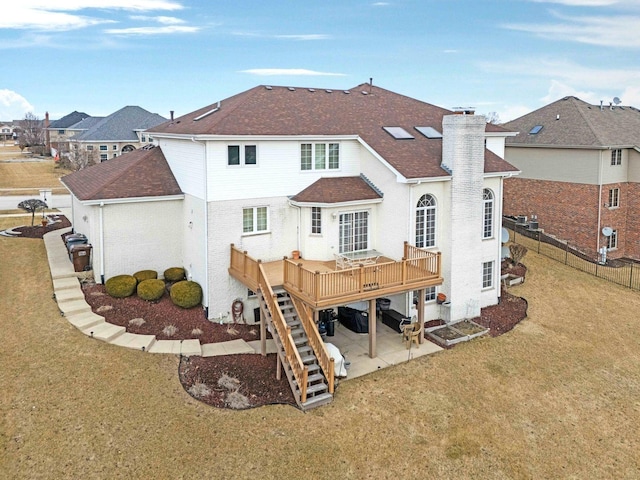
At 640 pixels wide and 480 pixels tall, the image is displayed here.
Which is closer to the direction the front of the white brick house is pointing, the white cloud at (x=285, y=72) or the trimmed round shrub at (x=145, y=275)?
the white cloud

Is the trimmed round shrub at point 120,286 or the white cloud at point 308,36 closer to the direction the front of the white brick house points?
the white cloud

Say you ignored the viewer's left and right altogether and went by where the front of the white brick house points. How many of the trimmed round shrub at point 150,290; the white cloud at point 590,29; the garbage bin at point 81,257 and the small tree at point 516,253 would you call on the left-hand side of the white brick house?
2

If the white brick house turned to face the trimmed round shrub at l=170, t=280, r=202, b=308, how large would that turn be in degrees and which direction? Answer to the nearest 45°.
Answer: approximately 90° to its left

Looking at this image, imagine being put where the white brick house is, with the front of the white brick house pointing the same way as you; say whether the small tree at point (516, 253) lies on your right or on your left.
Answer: on your right

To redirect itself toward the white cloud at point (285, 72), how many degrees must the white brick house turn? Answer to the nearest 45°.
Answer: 0° — it already faces it

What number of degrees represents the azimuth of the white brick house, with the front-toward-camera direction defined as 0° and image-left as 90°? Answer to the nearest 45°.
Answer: approximately 180°

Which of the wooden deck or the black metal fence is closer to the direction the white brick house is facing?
the black metal fence

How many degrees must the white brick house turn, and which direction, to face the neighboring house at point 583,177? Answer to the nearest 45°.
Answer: approximately 45° to its right

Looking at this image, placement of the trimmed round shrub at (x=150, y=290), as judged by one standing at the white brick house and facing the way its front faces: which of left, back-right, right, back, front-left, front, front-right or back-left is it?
left

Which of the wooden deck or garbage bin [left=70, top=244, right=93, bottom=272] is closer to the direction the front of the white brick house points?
the garbage bin

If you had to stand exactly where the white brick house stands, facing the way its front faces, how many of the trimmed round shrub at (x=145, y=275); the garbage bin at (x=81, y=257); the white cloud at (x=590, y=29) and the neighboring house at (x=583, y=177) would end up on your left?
2

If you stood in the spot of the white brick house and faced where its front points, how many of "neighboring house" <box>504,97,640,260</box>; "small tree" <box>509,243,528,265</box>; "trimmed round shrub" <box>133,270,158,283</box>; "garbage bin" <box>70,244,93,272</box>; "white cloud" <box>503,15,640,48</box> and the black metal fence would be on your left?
2

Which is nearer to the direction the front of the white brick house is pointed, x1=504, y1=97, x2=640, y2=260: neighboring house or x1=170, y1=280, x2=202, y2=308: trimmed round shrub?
the neighboring house

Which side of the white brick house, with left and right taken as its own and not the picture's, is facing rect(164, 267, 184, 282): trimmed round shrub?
left

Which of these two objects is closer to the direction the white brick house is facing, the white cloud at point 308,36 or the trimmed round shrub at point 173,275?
the white cloud
